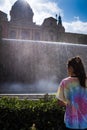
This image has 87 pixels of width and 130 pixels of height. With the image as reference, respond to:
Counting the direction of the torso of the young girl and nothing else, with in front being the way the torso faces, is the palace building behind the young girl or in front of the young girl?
in front

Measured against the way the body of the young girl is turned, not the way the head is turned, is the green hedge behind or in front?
in front

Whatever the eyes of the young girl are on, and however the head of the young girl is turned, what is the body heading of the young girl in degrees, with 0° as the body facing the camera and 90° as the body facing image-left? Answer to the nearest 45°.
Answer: approximately 135°
